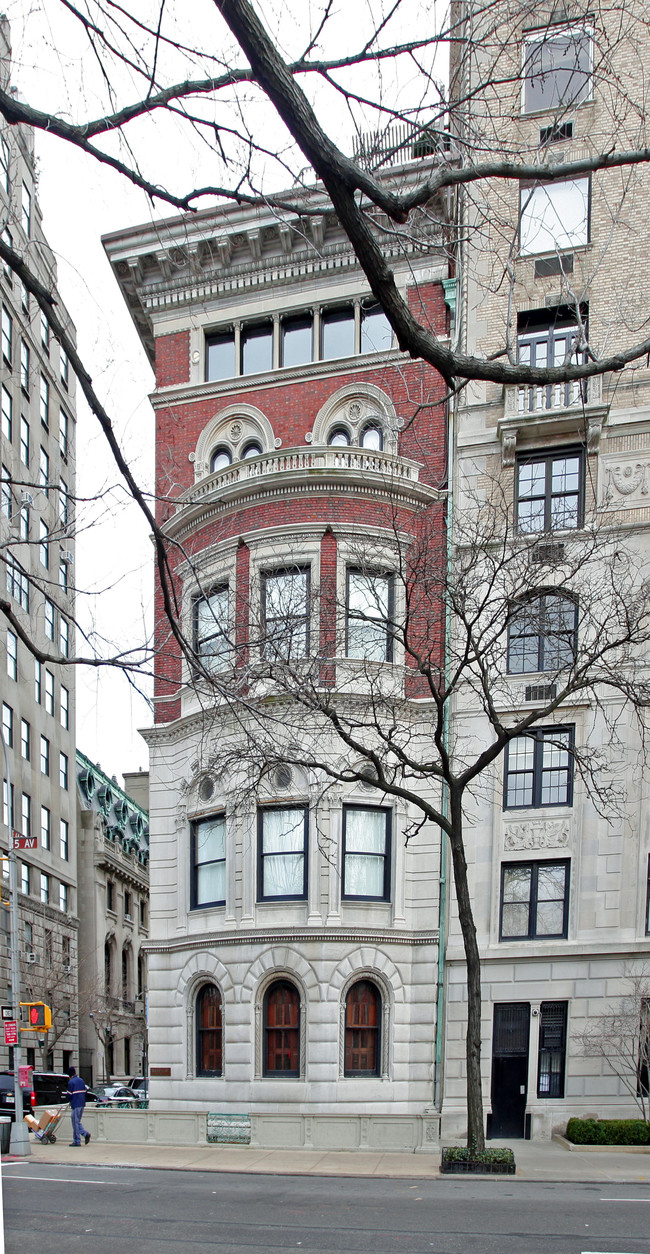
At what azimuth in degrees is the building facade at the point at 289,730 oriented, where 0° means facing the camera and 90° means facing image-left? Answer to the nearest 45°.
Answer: approximately 0°

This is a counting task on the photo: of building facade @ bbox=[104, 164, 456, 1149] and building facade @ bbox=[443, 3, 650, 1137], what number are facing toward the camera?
2

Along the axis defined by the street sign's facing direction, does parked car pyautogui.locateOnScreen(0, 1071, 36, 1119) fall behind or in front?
behind

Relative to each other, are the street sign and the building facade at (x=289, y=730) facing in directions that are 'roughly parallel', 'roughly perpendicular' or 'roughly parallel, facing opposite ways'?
roughly parallel

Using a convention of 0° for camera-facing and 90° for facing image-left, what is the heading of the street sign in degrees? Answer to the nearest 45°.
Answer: approximately 0°

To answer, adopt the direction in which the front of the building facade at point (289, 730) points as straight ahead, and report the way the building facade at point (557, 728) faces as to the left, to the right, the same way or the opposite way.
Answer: the same way

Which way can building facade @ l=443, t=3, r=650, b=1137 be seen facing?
toward the camera

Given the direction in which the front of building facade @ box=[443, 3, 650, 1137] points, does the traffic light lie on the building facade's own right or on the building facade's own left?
on the building facade's own right
